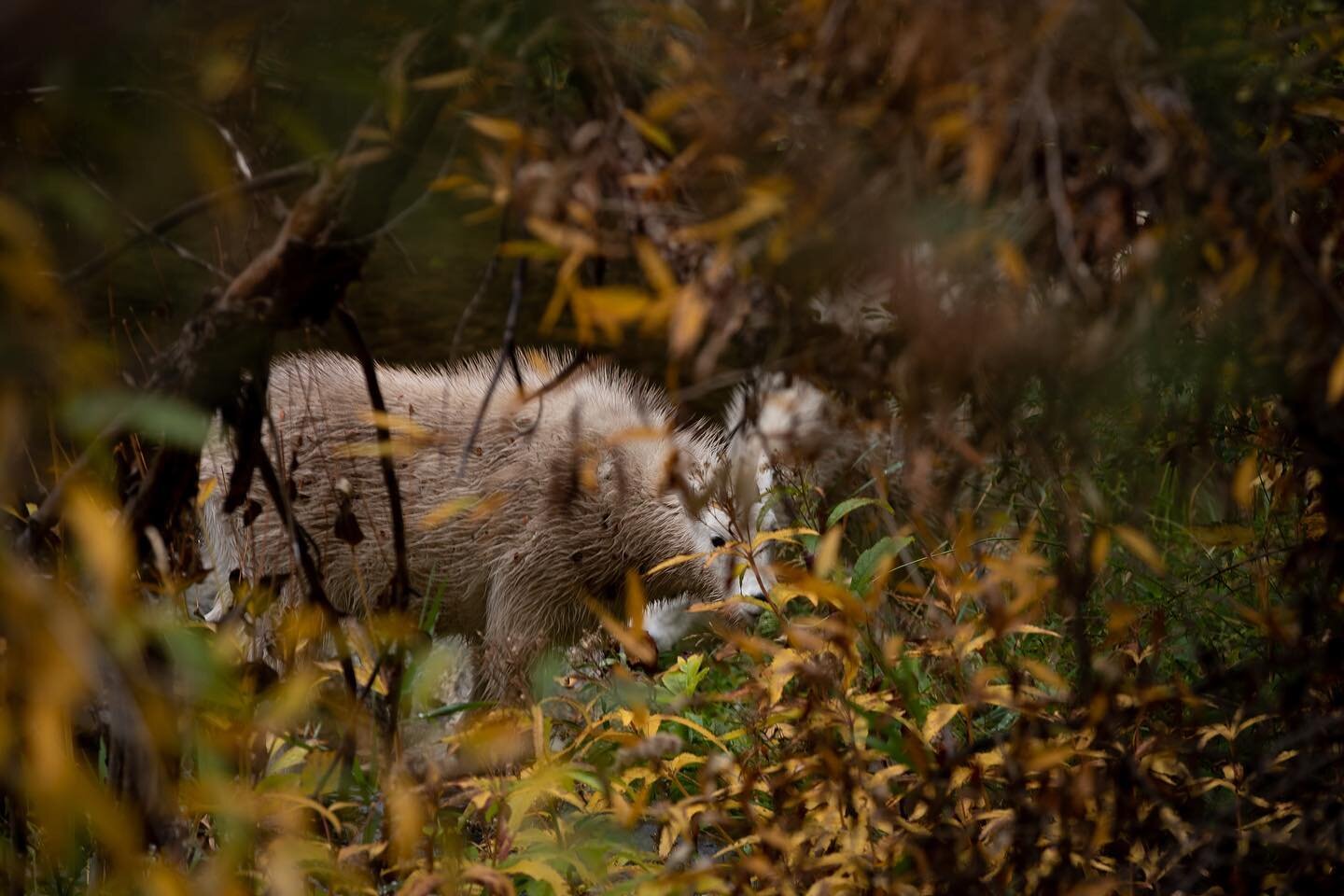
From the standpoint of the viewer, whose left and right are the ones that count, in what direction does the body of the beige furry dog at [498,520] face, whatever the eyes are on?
facing to the right of the viewer

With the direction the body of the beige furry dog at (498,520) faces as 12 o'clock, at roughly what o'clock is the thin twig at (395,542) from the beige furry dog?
The thin twig is roughly at 3 o'clock from the beige furry dog.

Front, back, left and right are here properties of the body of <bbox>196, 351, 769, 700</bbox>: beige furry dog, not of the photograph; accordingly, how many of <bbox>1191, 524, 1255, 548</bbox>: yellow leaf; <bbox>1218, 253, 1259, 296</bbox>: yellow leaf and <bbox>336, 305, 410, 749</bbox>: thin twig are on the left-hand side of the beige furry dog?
0

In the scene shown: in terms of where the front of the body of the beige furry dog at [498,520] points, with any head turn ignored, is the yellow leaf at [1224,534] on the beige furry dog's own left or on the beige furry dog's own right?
on the beige furry dog's own right

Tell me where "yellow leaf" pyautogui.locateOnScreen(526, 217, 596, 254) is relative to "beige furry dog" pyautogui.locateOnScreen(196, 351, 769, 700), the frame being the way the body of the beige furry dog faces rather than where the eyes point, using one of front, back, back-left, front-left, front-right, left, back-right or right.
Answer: right

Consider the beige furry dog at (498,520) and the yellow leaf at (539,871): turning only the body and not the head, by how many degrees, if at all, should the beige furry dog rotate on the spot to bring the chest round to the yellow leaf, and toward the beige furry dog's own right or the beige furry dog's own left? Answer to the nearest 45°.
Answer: approximately 90° to the beige furry dog's own right

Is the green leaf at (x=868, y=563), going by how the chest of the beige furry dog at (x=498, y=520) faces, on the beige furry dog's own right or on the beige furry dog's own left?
on the beige furry dog's own right

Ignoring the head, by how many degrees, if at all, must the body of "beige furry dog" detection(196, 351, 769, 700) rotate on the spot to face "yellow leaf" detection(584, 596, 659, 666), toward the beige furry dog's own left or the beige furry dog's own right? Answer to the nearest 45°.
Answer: approximately 90° to the beige furry dog's own right

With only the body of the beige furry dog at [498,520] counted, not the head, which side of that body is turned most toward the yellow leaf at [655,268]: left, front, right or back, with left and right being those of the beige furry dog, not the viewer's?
right
